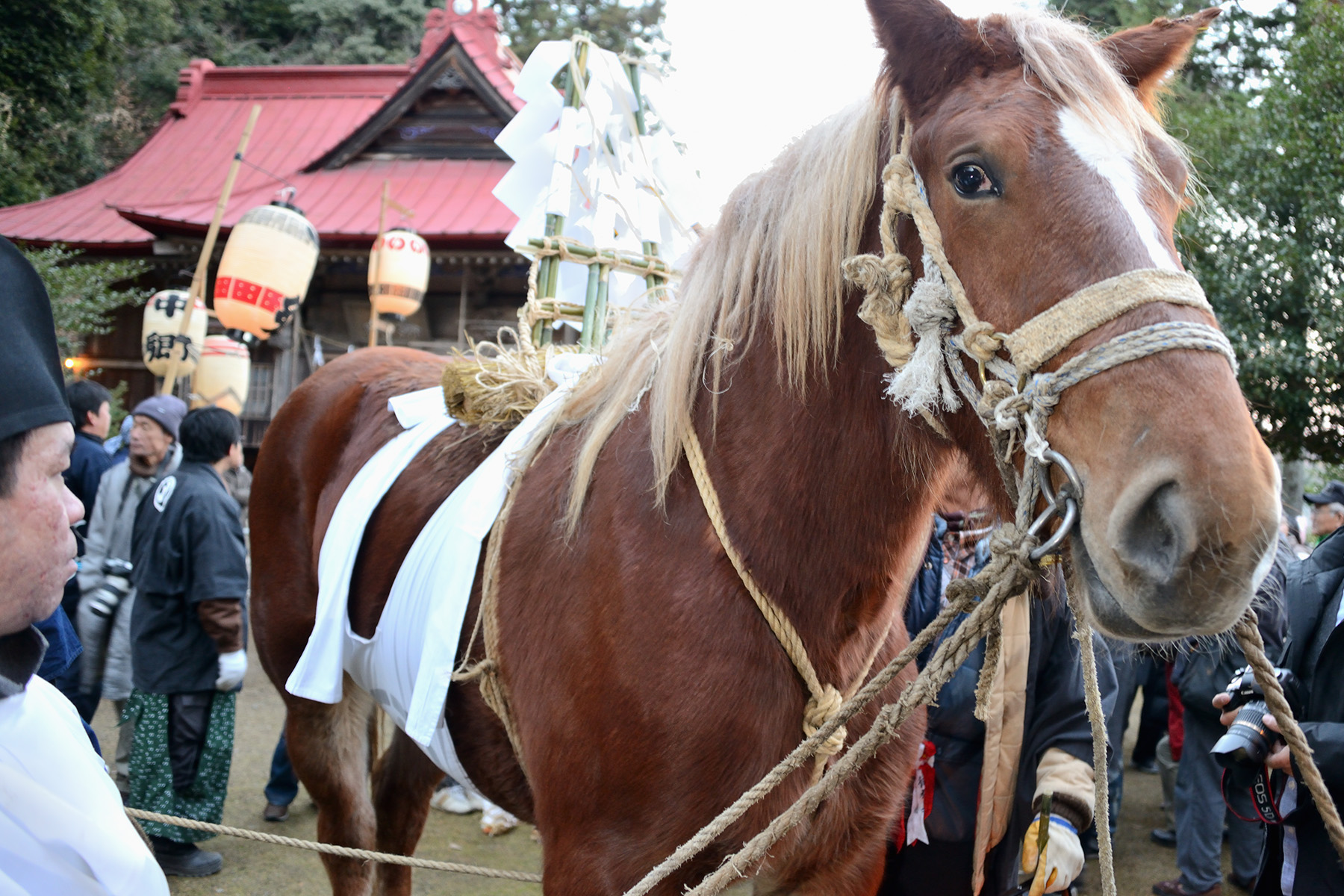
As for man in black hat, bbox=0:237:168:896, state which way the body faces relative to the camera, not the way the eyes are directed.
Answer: to the viewer's right

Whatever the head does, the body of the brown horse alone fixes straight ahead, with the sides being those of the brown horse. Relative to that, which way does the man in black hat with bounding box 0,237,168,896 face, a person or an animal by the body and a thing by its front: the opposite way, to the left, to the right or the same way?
to the left

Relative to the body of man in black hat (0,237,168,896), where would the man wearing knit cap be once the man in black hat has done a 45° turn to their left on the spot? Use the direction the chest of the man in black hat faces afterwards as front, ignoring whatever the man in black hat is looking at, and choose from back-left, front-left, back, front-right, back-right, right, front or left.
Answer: front-left

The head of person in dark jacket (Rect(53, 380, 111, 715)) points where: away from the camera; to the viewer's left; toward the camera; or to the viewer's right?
to the viewer's right

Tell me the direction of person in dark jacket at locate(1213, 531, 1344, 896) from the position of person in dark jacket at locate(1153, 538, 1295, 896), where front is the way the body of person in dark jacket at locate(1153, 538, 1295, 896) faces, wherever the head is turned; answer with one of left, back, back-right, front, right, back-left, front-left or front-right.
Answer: left

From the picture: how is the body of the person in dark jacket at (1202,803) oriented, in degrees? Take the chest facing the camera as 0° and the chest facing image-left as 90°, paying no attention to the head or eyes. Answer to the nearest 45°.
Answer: approximately 90°
